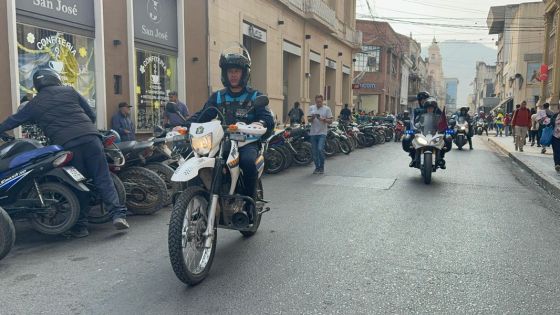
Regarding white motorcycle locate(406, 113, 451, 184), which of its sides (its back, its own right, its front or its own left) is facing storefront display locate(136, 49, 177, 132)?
right

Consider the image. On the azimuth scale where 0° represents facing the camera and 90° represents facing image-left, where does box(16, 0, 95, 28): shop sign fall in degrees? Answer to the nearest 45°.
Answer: approximately 315°

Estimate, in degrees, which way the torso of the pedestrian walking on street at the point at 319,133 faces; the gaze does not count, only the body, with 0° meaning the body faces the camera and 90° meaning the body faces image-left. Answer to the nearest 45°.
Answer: approximately 0°

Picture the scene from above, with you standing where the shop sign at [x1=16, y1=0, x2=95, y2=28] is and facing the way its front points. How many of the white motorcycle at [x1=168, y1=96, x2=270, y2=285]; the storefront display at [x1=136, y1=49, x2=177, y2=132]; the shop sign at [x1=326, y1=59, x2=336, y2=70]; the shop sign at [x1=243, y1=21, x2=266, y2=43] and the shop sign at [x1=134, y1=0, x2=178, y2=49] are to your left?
4

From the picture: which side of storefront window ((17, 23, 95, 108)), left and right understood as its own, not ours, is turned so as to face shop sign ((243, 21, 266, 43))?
left

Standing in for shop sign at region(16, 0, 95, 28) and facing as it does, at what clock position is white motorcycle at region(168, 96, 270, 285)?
The white motorcycle is roughly at 1 o'clock from the shop sign.

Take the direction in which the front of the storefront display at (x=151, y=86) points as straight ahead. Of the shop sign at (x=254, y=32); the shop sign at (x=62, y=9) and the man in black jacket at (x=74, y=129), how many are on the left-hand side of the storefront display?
1

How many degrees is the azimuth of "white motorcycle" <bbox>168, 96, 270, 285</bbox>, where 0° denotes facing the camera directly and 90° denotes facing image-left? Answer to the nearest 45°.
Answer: approximately 45°

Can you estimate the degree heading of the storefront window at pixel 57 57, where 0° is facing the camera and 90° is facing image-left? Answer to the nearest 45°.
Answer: approximately 315°

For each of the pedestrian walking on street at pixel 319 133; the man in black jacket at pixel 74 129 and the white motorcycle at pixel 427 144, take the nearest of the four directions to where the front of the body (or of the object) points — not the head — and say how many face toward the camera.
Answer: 2

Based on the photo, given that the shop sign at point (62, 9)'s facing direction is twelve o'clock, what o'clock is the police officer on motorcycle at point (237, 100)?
The police officer on motorcycle is roughly at 1 o'clock from the shop sign.
